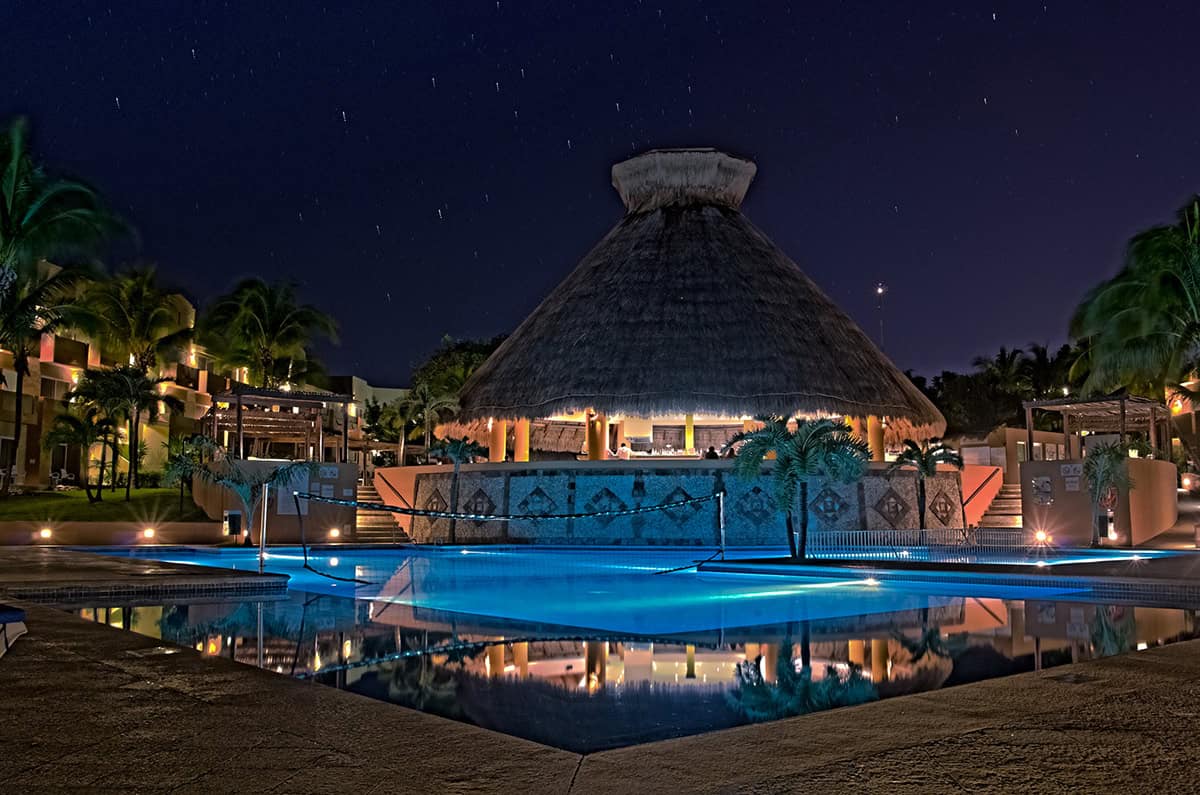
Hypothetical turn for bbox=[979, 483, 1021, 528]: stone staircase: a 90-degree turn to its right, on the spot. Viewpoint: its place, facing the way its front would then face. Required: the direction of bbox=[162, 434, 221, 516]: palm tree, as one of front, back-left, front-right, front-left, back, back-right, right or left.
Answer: front-left

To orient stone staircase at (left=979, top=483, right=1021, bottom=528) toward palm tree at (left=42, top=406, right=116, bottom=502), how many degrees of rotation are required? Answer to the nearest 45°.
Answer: approximately 90° to its right

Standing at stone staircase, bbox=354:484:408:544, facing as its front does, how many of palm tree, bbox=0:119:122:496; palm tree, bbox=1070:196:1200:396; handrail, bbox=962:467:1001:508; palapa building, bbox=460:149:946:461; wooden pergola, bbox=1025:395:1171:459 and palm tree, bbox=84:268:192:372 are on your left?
4

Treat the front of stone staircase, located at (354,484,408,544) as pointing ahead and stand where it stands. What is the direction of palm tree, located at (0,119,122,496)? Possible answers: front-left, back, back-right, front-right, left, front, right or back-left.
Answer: right

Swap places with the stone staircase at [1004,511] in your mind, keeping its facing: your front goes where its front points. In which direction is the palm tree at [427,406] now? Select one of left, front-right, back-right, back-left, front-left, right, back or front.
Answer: right

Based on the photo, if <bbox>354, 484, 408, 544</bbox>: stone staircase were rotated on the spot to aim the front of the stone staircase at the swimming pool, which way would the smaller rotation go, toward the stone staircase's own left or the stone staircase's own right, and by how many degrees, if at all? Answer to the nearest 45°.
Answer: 0° — it already faces it

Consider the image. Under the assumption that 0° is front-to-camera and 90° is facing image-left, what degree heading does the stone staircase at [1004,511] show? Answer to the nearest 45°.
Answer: approximately 0°

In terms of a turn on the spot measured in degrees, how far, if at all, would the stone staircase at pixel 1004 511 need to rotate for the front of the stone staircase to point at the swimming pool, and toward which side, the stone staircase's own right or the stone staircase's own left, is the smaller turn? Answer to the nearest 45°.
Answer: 0° — it already faces it

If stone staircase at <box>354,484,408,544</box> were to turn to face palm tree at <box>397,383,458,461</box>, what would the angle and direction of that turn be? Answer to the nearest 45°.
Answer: approximately 180°

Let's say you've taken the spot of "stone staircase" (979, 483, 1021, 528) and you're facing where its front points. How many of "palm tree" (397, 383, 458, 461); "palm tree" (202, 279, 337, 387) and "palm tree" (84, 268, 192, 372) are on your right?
3

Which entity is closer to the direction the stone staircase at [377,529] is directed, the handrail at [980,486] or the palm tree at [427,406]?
the handrail

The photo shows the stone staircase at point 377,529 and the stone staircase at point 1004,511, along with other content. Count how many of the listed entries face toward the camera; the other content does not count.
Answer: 2

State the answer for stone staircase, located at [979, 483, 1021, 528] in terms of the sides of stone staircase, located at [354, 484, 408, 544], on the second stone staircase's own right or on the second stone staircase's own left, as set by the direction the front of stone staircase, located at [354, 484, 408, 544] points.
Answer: on the second stone staircase's own left
